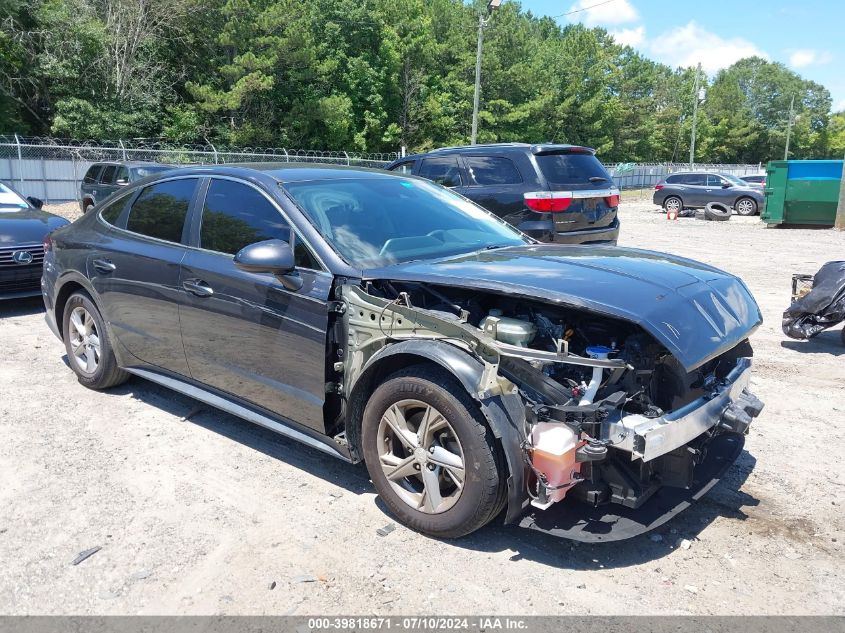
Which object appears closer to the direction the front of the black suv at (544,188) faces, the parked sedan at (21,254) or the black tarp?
the parked sedan

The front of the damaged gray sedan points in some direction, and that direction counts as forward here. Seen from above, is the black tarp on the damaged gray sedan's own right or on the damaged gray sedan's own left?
on the damaged gray sedan's own left

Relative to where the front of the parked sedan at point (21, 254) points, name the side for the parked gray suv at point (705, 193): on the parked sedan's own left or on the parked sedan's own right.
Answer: on the parked sedan's own left

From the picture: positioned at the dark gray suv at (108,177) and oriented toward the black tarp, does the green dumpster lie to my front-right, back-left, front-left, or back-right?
front-left

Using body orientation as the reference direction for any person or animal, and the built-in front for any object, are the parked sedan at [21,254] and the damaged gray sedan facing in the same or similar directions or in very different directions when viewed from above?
same or similar directions

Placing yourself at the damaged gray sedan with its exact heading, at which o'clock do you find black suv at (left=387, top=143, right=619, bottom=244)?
The black suv is roughly at 8 o'clock from the damaged gray sedan.

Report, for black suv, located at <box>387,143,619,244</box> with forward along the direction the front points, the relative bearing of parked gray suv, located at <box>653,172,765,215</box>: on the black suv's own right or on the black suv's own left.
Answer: on the black suv's own right

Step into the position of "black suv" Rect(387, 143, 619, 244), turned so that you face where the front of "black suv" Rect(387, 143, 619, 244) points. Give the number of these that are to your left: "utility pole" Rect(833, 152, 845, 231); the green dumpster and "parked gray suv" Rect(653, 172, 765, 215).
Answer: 0

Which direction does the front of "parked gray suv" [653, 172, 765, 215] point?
to the viewer's right

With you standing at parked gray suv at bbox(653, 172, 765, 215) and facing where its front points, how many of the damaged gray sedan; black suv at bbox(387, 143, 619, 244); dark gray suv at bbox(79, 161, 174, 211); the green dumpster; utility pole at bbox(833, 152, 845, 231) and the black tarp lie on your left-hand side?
0

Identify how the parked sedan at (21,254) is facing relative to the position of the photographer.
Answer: facing the viewer and to the right of the viewer

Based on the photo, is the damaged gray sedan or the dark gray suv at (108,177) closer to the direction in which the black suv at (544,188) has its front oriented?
the dark gray suv
